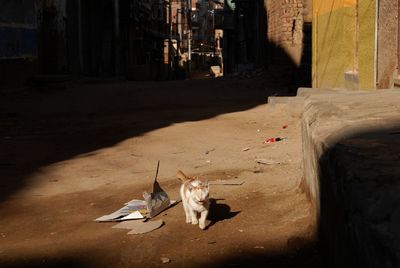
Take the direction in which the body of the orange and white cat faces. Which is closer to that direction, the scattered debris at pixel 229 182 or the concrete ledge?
the concrete ledge

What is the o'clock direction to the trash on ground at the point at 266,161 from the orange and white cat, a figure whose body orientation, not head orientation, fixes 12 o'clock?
The trash on ground is roughly at 8 o'clock from the orange and white cat.

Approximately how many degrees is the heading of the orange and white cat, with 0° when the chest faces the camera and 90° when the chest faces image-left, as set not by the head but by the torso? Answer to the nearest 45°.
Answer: approximately 315°

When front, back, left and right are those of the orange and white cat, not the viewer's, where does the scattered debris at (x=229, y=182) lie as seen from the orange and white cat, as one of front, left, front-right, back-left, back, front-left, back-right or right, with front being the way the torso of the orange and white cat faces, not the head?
back-left

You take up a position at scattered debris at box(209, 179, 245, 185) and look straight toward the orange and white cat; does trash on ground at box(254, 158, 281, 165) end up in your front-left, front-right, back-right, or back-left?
back-left

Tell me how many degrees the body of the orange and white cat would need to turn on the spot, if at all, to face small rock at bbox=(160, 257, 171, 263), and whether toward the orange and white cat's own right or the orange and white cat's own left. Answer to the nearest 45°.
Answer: approximately 45° to the orange and white cat's own right

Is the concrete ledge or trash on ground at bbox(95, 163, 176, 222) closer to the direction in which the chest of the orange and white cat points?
the concrete ledge

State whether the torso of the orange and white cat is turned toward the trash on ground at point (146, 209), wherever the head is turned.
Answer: no
